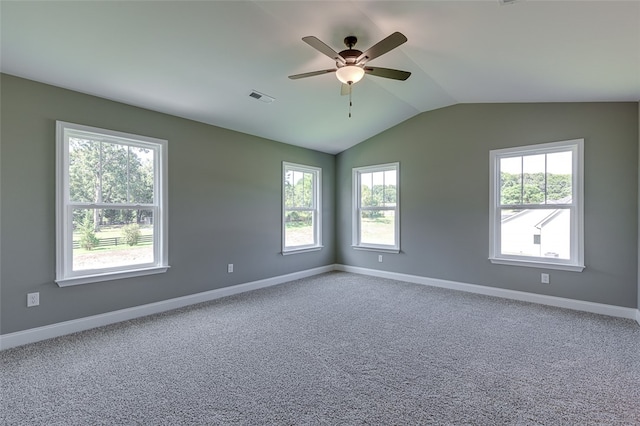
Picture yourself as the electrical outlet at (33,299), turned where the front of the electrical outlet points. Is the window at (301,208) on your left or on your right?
on your left

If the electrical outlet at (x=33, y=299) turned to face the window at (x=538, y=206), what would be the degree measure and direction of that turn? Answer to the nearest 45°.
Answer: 0° — it already faces it

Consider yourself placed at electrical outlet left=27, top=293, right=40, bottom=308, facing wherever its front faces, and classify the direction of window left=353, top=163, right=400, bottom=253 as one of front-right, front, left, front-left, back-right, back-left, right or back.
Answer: front-left

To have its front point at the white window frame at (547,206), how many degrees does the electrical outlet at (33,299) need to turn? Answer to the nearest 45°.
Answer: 0° — it already faces it

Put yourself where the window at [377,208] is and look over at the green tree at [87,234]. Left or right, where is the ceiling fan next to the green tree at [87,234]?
left

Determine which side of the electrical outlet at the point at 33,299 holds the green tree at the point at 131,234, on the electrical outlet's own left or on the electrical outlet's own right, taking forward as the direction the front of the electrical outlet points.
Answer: on the electrical outlet's own left

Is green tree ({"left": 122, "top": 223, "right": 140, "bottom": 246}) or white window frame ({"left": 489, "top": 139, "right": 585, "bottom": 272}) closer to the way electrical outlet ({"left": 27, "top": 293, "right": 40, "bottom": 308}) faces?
the white window frame

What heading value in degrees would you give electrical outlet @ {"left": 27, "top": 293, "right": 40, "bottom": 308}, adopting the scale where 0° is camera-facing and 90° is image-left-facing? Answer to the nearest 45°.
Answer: approximately 315°

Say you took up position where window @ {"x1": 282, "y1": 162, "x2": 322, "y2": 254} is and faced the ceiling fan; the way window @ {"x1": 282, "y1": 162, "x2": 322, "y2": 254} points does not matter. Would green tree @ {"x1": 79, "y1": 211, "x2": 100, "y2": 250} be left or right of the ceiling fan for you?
right
